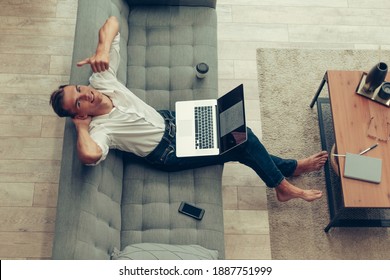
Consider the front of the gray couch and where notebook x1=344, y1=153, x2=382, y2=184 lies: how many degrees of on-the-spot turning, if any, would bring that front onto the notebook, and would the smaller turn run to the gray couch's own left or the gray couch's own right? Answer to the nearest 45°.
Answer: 0° — it already faces it

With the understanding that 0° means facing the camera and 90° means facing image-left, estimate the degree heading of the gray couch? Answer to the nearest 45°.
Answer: approximately 270°

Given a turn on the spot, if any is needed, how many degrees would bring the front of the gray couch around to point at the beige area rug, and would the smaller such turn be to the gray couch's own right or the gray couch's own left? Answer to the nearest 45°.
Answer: approximately 45° to the gray couch's own left

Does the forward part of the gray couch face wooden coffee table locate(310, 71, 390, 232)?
yes
